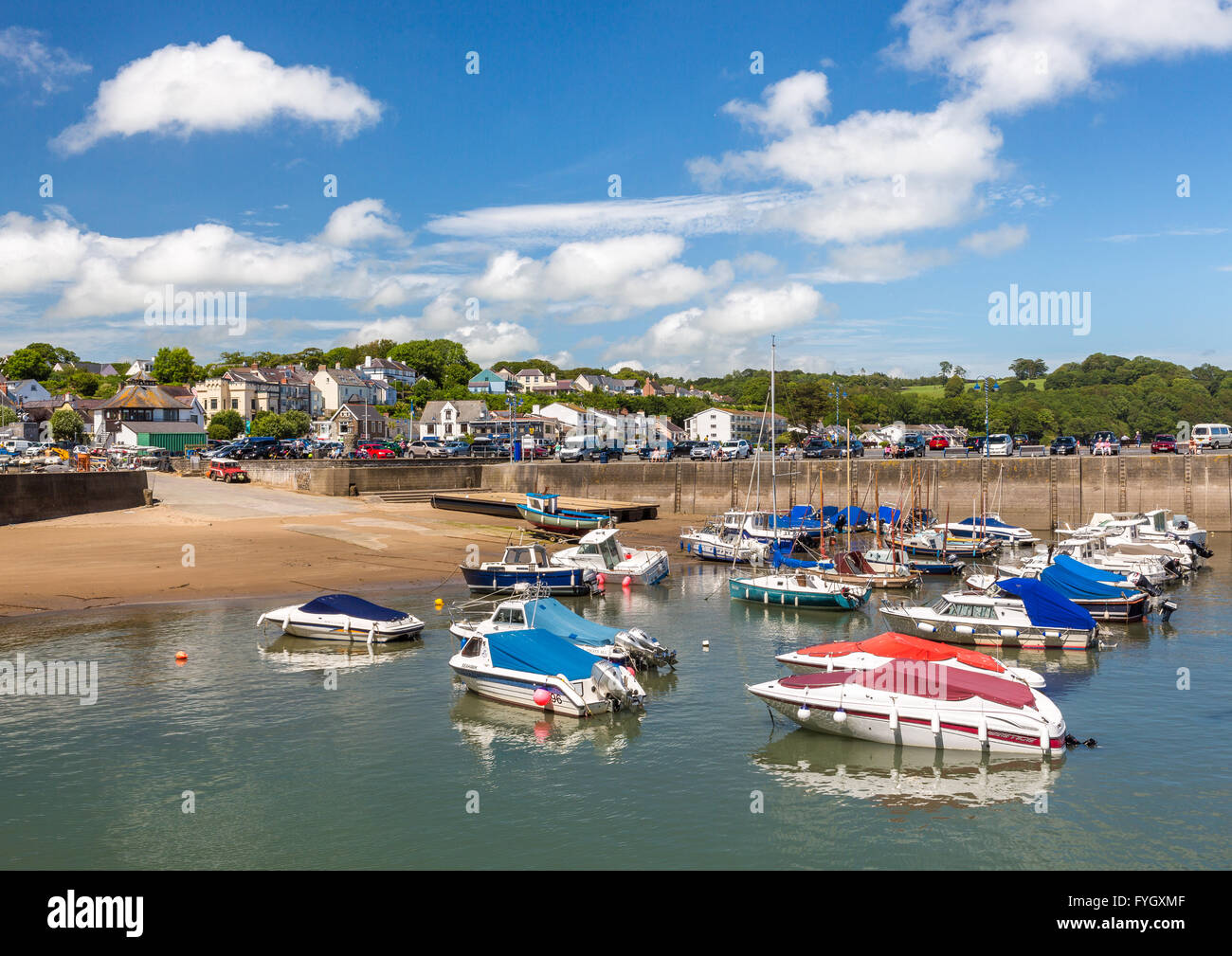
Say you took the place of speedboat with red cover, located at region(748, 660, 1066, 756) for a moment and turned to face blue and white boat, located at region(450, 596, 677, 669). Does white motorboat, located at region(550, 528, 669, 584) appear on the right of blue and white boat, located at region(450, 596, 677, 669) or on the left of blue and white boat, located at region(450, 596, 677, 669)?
right

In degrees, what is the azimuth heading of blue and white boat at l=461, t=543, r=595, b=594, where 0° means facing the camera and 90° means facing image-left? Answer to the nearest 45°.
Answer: approximately 90°

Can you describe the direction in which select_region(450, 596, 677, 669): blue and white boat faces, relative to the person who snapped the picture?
facing away from the viewer and to the left of the viewer

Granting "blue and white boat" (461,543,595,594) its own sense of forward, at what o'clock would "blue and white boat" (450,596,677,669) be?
"blue and white boat" (450,596,677,669) is roughly at 9 o'clock from "blue and white boat" (461,543,595,594).

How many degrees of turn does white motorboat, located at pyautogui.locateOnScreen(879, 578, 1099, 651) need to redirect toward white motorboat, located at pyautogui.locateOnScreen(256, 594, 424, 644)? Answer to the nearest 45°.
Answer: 0° — it already faces it

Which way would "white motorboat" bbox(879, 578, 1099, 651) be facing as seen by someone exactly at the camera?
facing to the left of the viewer

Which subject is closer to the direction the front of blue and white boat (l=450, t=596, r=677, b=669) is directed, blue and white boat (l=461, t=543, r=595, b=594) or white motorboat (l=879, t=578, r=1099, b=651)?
the blue and white boat

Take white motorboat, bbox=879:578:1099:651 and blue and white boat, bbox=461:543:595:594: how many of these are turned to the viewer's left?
2
